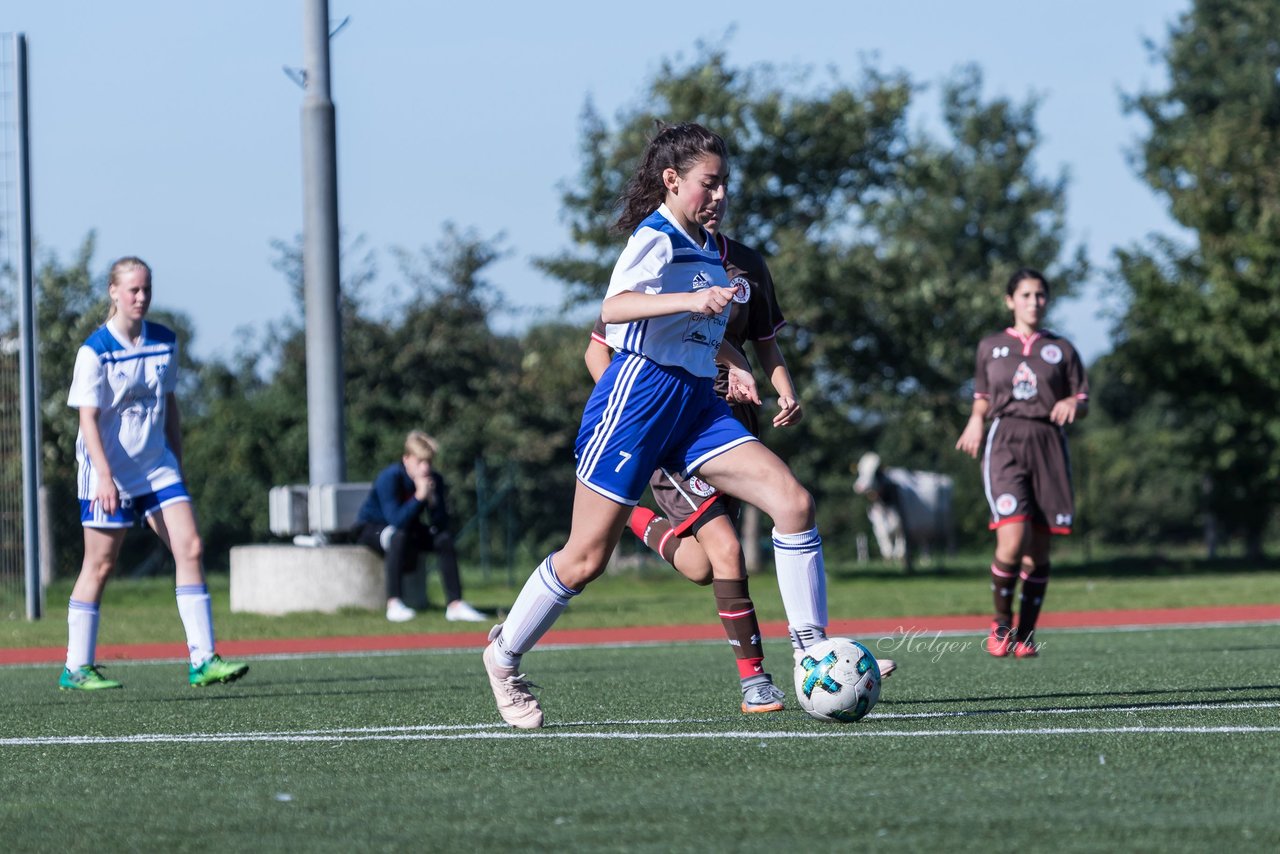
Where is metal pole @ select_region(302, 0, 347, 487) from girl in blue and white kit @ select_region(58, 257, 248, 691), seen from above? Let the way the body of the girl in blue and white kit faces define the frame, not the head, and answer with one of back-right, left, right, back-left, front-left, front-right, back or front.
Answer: back-left

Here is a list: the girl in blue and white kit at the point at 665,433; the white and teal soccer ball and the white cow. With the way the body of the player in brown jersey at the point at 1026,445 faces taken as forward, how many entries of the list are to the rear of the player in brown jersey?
1

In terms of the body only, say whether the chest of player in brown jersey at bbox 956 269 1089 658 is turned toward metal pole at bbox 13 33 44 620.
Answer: no

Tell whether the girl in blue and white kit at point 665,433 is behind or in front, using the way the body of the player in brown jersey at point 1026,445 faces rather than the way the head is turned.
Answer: in front

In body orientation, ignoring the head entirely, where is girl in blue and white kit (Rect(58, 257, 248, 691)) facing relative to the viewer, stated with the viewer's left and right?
facing the viewer and to the right of the viewer

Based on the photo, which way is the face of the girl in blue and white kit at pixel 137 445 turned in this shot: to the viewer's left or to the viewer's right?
to the viewer's right

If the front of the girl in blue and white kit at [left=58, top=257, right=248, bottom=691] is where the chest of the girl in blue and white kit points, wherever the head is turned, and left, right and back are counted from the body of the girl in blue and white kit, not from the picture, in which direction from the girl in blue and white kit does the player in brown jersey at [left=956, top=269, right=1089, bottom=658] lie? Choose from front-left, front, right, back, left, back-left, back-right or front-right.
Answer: front-left

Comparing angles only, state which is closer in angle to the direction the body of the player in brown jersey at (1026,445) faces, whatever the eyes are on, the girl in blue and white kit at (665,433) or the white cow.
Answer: the girl in blue and white kit

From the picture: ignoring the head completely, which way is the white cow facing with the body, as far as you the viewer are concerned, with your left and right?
facing the viewer and to the left of the viewer

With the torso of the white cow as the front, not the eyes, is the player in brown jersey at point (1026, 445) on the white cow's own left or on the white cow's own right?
on the white cow's own left

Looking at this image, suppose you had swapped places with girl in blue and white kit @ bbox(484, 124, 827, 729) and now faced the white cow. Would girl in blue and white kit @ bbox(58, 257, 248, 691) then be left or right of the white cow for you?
left

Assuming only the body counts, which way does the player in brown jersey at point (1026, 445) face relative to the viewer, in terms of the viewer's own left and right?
facing the viewer

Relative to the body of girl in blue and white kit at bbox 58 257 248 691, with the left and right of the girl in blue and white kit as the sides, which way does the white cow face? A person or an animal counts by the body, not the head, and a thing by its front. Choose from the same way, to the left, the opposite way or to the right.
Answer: to the right

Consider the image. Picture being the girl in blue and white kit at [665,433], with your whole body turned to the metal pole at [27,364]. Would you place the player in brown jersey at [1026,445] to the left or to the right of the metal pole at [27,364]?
right

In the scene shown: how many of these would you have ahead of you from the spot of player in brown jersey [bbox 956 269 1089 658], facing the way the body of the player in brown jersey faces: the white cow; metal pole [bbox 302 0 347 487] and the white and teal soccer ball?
1

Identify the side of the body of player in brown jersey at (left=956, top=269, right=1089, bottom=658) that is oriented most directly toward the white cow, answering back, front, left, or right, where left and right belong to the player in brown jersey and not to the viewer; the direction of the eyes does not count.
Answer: back

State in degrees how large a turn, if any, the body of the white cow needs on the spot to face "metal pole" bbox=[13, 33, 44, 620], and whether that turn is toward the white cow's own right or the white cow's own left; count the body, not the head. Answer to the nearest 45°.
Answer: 0° — it already faces it
